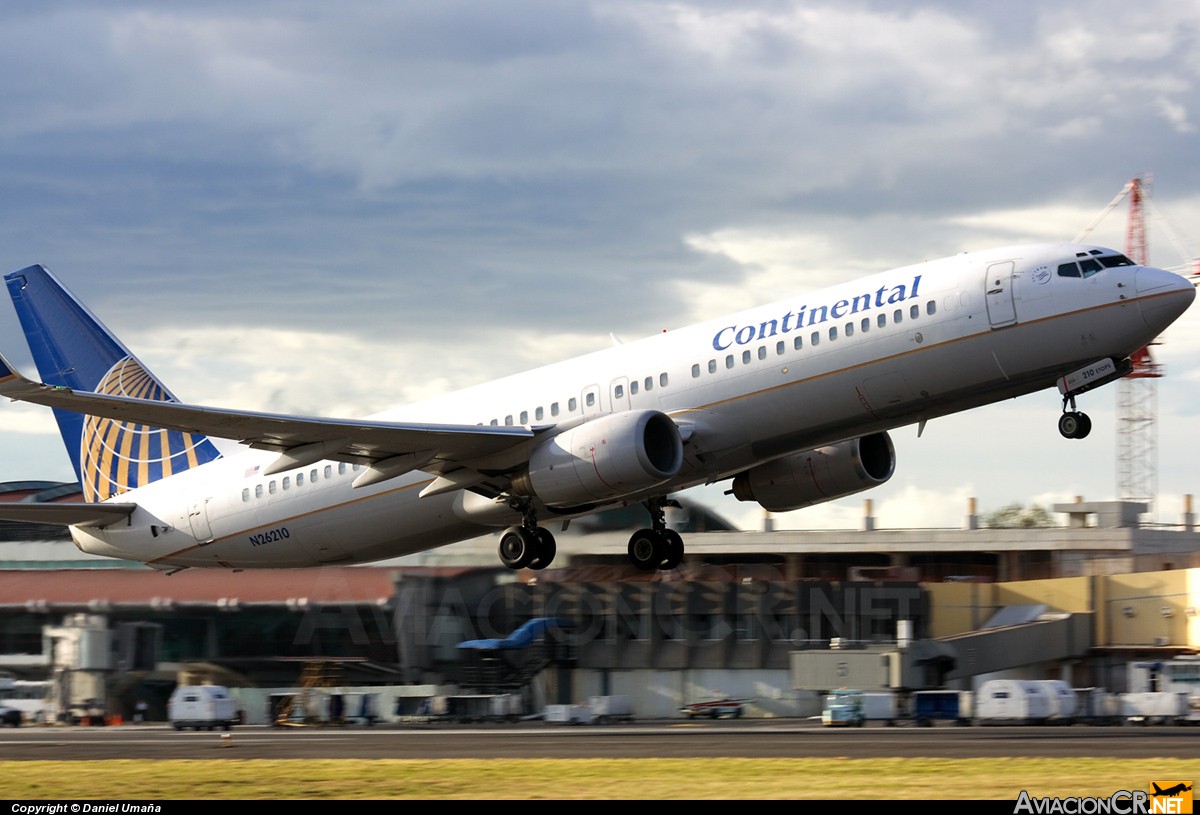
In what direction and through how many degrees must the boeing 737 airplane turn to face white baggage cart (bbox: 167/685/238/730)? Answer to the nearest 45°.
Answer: approximately 180°

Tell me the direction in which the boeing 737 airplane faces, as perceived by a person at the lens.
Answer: facing the viewer and to the right of the viewer
